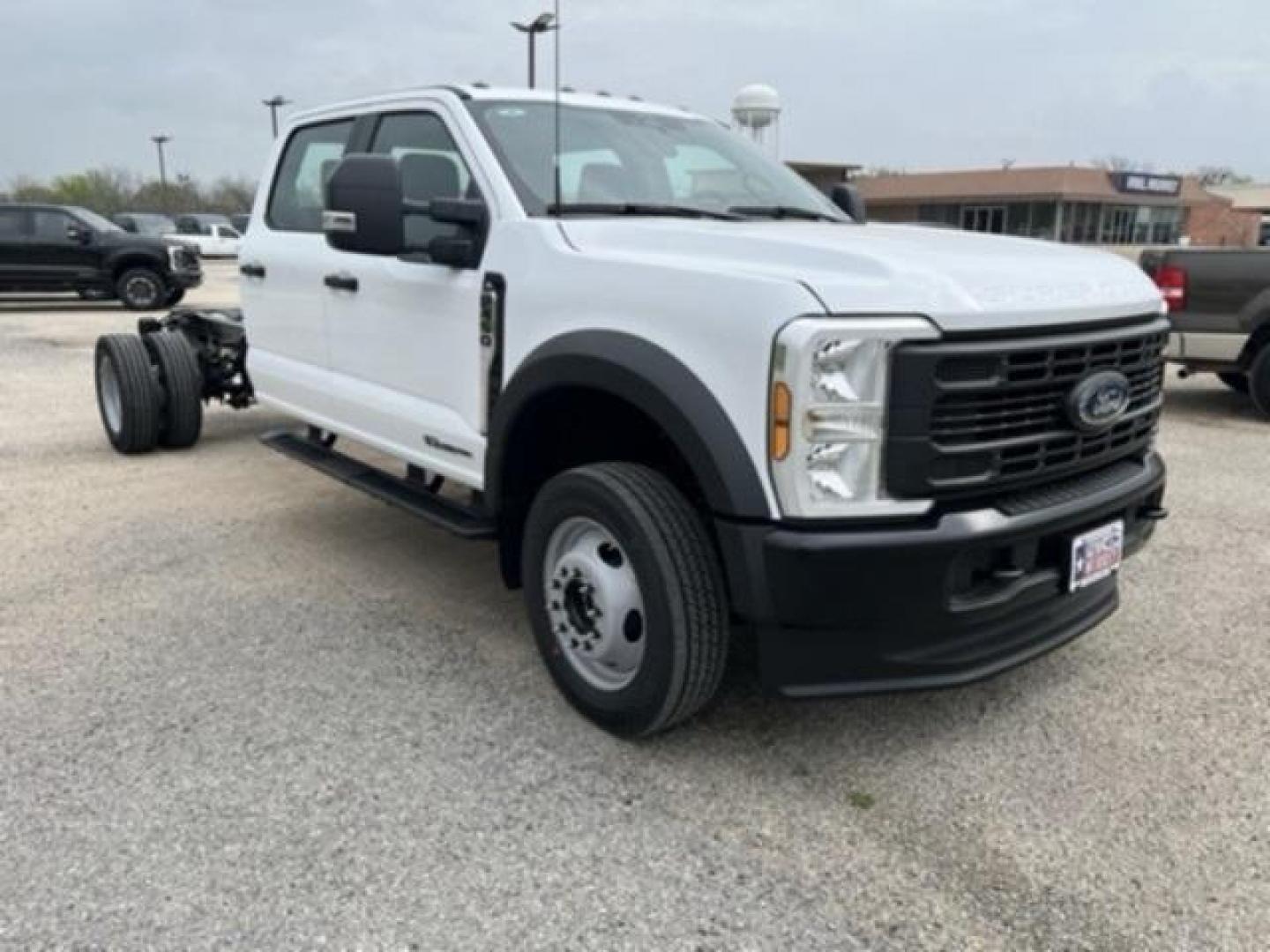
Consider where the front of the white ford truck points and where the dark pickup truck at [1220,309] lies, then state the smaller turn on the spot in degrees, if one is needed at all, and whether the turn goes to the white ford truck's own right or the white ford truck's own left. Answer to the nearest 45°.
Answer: approximately 90° to the white ford truck's own left

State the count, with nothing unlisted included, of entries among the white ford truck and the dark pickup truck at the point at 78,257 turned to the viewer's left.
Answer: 0

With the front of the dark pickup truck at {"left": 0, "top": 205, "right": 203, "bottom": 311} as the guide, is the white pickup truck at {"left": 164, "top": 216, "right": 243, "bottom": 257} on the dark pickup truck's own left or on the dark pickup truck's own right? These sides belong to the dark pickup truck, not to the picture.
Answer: on the dark pickup truck's own left

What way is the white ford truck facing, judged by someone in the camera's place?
facing the viewer and to the right of the viewer

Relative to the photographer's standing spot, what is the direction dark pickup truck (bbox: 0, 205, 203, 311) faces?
facing to the right of the viewer

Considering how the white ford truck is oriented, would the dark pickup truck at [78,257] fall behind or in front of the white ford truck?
behind
